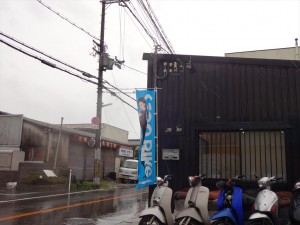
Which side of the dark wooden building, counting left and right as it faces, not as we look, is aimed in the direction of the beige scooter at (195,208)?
front

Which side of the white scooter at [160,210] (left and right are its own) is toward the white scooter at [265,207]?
left

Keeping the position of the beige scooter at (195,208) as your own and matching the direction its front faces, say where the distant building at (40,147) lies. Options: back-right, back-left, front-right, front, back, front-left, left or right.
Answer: right

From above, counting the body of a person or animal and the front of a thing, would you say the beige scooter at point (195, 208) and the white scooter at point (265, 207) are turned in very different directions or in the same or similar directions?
same or similar directions

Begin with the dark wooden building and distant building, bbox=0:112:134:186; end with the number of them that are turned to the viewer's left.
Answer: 0

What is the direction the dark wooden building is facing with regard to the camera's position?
facing the viewer

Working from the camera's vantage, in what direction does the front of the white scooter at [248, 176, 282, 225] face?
facing the viewer and to the left of the viewer

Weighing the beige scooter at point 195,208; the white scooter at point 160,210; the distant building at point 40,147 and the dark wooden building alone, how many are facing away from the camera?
0

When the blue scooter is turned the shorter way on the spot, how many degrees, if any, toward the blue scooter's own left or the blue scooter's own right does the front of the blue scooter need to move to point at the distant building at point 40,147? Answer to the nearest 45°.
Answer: approximately 90° to the blue scooter's own right

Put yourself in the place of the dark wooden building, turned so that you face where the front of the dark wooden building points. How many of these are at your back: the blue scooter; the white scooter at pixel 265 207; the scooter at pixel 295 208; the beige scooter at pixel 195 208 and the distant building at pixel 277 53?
1

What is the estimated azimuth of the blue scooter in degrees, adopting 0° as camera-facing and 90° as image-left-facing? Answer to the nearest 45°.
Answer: approximately 45°

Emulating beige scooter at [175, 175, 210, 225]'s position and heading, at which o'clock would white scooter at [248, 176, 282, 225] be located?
white scooter at [248, 176, 282, 225] is roughly at 8 o'clock from beige scooter at [175, 175, 210, 225].
